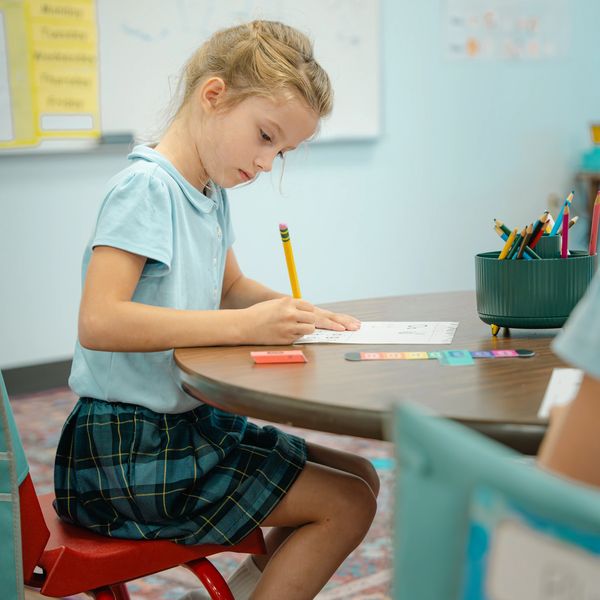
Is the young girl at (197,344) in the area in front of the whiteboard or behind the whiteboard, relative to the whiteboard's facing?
in front

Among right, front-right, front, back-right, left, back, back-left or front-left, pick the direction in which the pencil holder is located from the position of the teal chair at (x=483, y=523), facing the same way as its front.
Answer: front-left

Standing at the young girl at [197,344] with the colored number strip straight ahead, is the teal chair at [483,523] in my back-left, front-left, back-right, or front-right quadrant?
front-right

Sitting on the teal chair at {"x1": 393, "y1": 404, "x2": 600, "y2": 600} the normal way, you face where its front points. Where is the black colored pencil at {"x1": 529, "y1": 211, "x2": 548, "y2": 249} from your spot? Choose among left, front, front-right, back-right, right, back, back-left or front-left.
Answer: front-left

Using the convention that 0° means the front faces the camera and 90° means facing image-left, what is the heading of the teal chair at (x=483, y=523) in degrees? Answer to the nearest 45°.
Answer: approximately 225°

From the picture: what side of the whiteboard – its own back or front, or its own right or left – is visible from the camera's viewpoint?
front

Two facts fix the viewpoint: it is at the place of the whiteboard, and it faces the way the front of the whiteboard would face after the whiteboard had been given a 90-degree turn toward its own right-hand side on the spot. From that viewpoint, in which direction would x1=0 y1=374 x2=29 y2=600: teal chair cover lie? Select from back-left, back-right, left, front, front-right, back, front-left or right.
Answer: left

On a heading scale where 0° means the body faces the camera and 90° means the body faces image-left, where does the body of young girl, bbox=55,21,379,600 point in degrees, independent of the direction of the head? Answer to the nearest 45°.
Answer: approximately 270°

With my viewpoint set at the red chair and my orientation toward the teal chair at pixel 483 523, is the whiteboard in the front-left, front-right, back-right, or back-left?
back-left

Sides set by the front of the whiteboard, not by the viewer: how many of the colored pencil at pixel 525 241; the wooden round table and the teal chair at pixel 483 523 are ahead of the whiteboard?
3

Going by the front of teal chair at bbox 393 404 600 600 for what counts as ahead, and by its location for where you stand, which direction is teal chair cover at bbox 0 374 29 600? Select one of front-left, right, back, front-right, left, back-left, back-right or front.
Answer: left

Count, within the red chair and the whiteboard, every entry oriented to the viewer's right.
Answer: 1

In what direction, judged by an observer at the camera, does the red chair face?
facing to the right of the viewer
